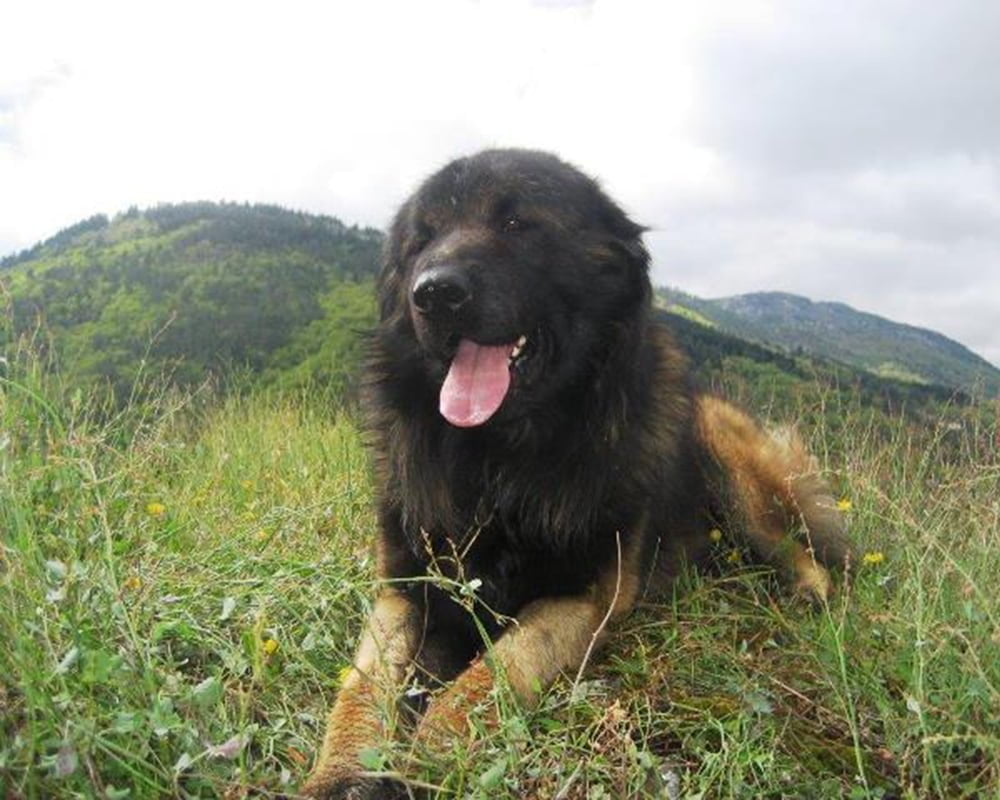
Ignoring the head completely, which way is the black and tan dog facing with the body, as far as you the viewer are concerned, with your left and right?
facing the viewer and to the left of the viewer
